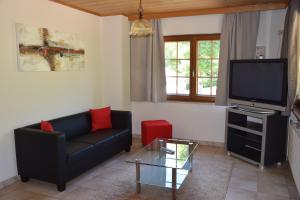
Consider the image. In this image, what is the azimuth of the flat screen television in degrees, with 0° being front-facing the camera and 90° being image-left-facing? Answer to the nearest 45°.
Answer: approximately 45°

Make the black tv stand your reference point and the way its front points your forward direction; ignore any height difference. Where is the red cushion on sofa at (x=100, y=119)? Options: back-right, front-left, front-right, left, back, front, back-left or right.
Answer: front-right

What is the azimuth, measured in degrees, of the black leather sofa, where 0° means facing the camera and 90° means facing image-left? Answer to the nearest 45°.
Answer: approximately 315°

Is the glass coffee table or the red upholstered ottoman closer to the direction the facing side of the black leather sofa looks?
the glass coffee table

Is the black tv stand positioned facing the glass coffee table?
yes

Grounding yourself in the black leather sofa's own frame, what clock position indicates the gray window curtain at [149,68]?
The gray window curtain is roughly at 9 o'clock from the black leather sofa.

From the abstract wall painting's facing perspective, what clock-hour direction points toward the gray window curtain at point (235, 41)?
The gray window curtain is roughly at 11 o'clock from the abstract wall painting.

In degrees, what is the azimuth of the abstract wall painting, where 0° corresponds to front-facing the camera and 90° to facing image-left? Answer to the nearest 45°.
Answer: approximately 315°

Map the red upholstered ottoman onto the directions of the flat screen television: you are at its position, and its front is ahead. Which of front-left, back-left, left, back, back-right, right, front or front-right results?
front-right
